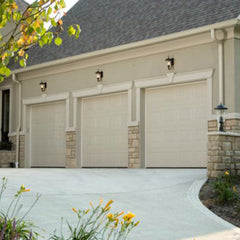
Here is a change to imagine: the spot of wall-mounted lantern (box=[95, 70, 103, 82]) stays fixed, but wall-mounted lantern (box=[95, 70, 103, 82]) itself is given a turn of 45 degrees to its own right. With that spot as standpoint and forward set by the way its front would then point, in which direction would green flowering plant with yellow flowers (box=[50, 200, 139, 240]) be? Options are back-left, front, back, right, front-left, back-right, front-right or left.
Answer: left

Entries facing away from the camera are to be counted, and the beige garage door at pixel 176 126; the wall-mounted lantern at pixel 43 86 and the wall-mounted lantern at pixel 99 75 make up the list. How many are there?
0

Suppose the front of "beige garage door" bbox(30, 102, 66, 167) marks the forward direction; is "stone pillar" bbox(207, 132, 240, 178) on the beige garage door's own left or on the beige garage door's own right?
on the beige garage door's own left

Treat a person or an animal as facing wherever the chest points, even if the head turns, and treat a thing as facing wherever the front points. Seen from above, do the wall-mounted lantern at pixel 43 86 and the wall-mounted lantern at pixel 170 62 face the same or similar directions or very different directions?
same or similar directions

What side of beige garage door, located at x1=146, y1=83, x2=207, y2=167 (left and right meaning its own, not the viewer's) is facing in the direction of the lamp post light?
left

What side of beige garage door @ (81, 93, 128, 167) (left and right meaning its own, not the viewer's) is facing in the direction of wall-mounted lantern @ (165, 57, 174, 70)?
left

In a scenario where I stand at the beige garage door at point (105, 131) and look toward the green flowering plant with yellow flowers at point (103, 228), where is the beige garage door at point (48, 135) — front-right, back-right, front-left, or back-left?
back-right

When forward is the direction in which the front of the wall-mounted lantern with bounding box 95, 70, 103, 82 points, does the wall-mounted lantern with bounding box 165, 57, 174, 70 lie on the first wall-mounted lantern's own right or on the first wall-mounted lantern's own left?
on the first wall-mounted lantern's own left

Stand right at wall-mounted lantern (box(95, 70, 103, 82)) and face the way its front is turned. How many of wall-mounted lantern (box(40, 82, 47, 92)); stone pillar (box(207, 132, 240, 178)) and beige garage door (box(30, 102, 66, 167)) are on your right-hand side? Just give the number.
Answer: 2

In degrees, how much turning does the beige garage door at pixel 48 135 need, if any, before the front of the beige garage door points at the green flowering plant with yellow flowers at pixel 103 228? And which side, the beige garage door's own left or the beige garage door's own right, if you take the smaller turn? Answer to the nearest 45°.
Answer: approximately 45° to the beige garage door's own left

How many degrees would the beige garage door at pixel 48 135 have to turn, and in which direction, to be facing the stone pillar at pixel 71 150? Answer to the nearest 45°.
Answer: approximately 90° to its left

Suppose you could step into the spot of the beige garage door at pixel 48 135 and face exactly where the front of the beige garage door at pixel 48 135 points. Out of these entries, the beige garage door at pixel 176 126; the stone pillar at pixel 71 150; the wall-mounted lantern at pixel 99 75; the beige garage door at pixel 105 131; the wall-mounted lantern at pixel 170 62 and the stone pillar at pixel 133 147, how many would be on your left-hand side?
6

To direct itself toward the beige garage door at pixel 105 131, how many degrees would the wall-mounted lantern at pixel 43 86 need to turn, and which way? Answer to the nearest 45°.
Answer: approximately 90° to its left

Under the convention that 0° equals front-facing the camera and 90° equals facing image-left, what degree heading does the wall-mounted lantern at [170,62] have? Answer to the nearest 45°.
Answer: approximately 45°

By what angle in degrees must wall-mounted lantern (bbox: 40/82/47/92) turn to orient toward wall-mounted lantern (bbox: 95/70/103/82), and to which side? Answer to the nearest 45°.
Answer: approximately 90° to its left

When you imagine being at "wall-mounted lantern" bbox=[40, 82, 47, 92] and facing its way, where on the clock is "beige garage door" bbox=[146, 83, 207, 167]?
The beige garage door is roughly at 9 o'clock from the wall-mounted lantern.
